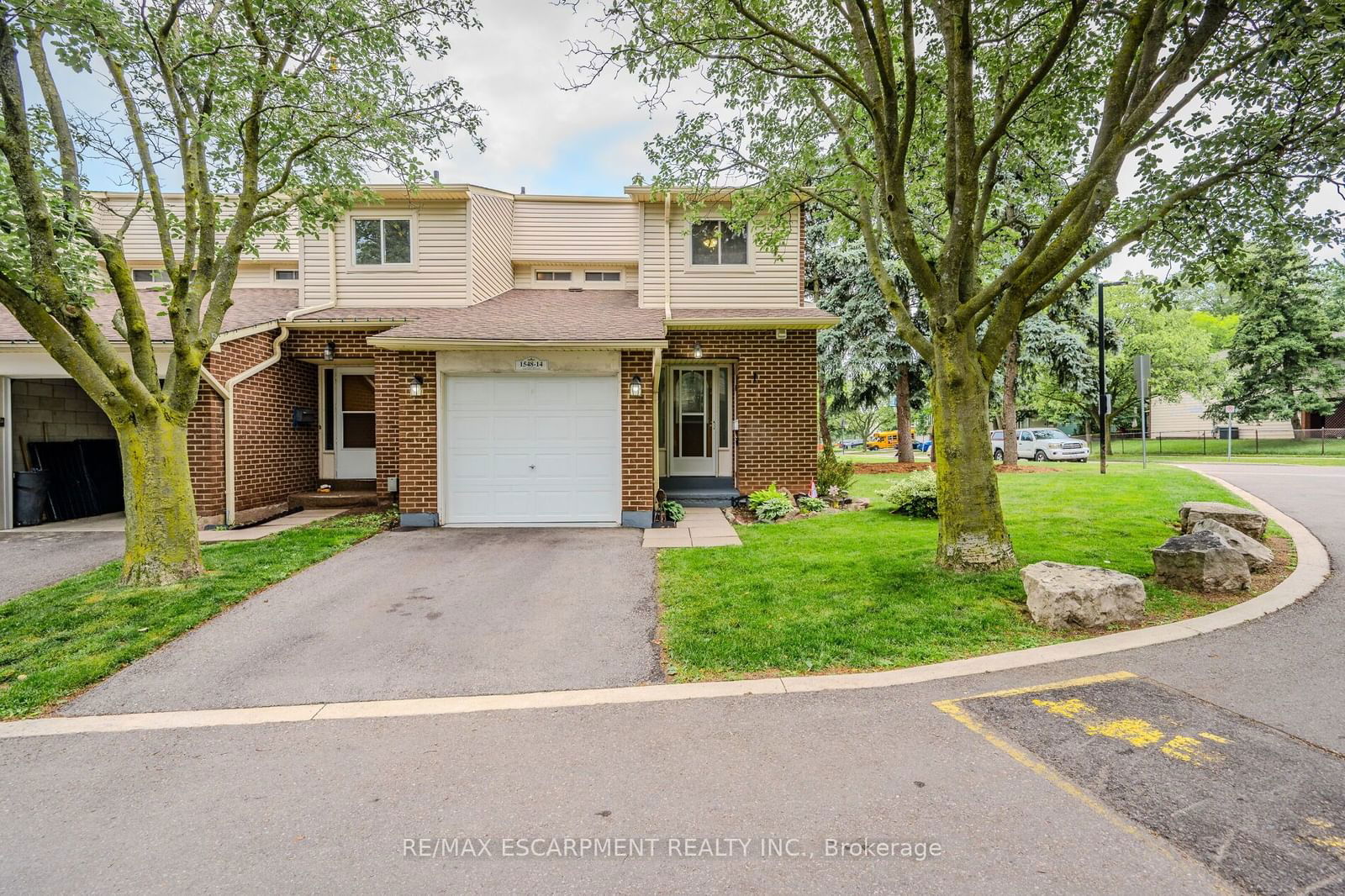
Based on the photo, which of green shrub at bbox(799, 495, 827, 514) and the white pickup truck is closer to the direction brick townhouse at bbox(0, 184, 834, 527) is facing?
the green shrub

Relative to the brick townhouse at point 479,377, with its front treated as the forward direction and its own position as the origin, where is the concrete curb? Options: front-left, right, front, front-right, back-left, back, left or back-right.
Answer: front

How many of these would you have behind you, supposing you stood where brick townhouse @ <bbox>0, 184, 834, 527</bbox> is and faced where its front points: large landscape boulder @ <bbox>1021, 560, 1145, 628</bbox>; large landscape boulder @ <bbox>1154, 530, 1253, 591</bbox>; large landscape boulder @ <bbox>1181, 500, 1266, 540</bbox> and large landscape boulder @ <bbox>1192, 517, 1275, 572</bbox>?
0

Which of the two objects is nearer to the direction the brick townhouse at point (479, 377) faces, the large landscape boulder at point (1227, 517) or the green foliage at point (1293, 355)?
the large landscape boulder

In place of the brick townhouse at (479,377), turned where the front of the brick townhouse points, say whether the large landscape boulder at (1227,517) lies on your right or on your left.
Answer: on your left

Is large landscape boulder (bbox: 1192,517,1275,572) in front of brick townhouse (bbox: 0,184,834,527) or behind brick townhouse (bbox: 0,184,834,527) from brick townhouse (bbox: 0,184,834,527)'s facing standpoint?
in front

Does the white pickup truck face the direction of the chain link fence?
no

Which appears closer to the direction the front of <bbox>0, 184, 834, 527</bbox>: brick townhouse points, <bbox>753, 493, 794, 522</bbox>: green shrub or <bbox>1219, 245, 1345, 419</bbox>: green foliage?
the green shrub

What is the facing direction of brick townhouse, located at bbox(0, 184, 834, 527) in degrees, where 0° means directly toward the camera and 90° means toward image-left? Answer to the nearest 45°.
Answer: approximately 0°

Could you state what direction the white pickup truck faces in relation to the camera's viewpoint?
facing the viewer and to the right of the viewer

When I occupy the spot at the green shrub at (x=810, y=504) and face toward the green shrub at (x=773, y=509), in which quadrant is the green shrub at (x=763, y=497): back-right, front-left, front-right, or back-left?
front-right

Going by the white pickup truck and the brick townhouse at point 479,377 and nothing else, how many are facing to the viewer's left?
0
